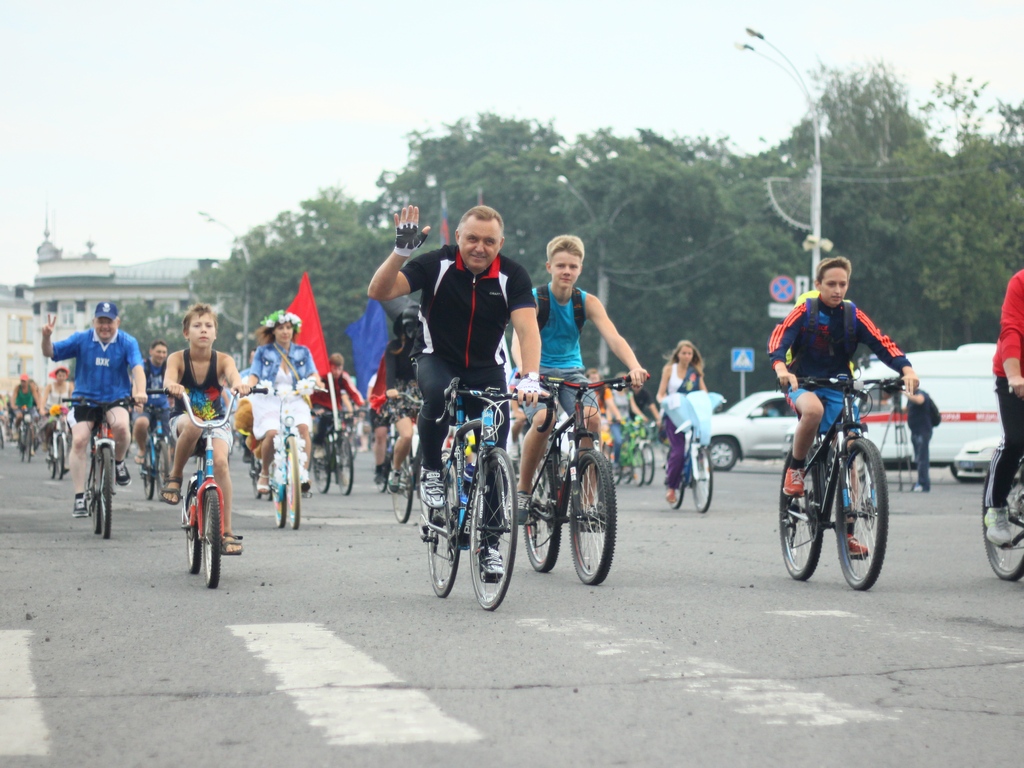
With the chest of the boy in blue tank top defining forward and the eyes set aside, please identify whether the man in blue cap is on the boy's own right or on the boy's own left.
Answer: on the boy's own right

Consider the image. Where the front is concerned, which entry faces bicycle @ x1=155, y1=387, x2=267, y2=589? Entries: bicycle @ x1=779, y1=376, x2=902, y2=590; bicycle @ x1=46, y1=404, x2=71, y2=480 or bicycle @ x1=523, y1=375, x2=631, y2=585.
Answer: bicycle @ x1=46, y1=404, x2=71, y2=480

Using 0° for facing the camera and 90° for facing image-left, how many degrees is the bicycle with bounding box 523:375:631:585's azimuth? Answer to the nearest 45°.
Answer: approximately 315°

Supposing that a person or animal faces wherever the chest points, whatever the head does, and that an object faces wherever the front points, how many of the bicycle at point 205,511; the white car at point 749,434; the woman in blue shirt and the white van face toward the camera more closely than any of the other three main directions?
2

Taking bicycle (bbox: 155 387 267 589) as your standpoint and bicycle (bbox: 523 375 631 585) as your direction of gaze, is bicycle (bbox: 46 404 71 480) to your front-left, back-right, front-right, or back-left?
back-left

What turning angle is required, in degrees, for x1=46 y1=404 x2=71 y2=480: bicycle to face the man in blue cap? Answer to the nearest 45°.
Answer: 0° — it already faces them

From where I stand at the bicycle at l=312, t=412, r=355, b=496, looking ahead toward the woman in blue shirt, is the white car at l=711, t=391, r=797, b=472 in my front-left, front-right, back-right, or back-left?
back-left

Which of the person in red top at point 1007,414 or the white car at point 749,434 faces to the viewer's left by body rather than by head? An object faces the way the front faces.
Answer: the white car

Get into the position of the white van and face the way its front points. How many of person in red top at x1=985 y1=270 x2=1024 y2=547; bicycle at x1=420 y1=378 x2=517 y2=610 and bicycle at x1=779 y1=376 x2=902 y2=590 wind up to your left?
3

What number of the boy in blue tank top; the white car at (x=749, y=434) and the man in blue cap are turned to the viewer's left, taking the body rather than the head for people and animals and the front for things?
1

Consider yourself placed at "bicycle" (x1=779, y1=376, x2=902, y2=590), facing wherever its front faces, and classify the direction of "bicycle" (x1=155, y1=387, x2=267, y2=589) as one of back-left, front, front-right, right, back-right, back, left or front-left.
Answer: back-right

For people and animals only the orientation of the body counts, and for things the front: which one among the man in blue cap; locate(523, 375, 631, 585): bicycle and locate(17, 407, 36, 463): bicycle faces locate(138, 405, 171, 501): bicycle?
locate(17, 407, 36, 463): bicycle

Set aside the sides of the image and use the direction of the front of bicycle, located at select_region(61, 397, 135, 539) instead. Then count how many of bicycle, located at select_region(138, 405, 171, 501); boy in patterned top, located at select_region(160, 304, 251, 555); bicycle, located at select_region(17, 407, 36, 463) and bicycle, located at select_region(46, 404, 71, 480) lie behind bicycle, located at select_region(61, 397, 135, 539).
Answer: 3
